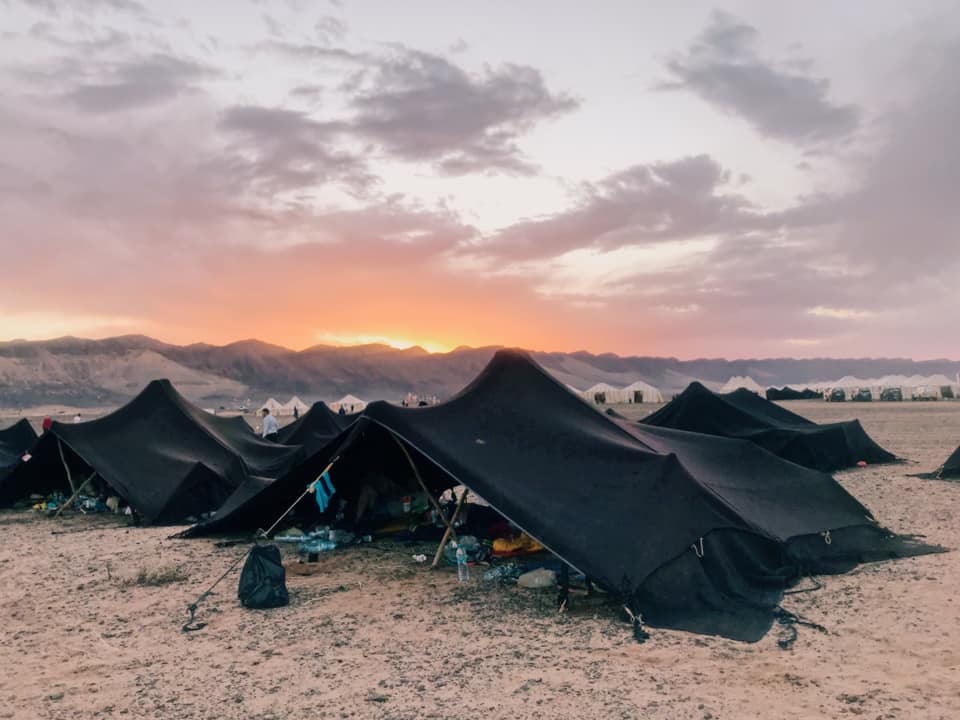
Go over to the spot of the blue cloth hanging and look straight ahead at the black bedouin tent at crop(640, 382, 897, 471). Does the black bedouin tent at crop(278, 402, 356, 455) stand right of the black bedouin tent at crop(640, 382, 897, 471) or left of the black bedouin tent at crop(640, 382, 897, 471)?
left

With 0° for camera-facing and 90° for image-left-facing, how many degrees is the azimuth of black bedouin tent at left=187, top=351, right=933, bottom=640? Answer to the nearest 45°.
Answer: approximately 45°

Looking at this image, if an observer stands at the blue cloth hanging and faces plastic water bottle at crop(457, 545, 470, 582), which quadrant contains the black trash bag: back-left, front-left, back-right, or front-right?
front-right

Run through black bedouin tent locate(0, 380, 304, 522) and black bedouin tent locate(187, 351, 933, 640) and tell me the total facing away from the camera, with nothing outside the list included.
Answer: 0

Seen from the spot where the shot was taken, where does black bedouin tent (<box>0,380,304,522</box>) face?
facing the viewer and to the left of the viewer

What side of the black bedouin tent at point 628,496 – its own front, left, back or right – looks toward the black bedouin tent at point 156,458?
right

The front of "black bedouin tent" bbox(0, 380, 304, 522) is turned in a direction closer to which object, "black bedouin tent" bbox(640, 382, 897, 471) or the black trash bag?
the black trash bag

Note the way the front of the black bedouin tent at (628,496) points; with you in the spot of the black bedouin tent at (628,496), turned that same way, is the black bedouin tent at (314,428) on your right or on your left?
on your right

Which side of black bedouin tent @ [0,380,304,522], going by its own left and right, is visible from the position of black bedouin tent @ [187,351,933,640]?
left

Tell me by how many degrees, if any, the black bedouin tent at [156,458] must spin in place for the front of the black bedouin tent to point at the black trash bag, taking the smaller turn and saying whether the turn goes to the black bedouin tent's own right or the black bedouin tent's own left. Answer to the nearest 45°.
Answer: approximately 45° to the black bedouin tent's own left

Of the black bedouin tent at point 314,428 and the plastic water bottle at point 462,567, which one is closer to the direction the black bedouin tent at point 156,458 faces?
the plastic water bottle
